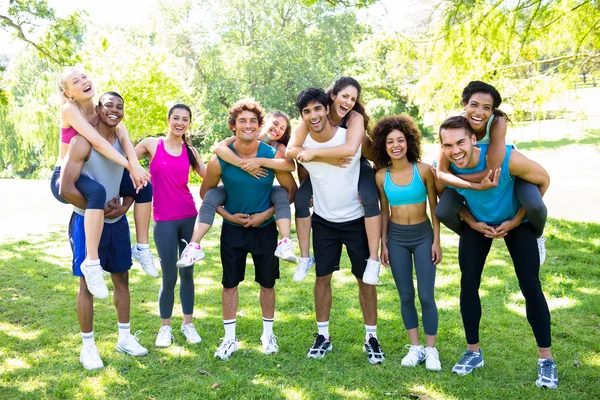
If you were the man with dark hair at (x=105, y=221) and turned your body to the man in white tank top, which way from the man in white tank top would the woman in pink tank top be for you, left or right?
left

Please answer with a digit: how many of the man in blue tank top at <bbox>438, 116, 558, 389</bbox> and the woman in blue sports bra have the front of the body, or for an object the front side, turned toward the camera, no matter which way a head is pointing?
2

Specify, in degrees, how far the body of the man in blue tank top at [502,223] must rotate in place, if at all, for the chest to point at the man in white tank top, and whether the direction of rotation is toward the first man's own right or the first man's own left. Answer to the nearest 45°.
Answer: approximately 90° to the first man's own right

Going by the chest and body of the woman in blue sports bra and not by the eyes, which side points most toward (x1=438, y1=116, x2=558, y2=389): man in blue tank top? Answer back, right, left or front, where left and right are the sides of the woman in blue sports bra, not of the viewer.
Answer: left

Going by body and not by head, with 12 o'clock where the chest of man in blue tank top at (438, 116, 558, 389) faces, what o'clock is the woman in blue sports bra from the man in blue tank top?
The woman in blue sports bra is roughly at 3 o'clock from the man in blue tank top.

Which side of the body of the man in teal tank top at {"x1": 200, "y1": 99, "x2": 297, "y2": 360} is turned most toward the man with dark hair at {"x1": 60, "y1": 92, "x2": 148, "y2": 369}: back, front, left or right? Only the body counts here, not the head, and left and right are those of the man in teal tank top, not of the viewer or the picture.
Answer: right

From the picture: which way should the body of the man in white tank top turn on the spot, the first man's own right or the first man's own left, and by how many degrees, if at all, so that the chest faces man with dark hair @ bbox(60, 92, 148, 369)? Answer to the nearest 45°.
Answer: approximately 90° to the first man's own right

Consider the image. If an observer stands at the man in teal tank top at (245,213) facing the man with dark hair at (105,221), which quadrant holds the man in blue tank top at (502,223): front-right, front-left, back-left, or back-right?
back-left

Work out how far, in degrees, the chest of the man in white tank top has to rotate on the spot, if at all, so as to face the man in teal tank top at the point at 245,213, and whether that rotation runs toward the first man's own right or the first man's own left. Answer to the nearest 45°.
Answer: approximately 90° to the first man's own right

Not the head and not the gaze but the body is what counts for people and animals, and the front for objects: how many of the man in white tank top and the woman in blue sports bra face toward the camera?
2
